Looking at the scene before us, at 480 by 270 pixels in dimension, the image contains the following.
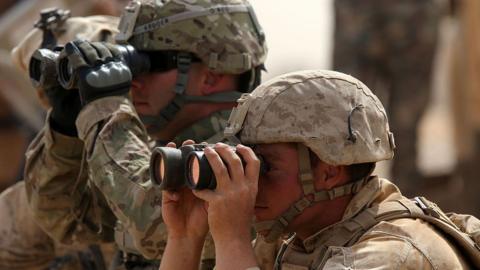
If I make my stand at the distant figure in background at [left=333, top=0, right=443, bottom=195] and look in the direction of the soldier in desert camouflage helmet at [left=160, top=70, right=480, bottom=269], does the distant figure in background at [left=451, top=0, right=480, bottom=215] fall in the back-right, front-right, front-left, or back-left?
back-left

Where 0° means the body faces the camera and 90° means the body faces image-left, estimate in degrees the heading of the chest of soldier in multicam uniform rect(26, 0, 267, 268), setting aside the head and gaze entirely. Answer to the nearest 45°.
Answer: approximately 90°
